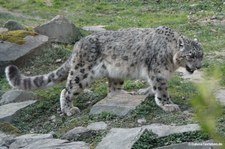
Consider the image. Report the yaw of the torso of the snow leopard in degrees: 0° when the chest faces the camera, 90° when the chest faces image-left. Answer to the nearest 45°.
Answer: approximately 270°

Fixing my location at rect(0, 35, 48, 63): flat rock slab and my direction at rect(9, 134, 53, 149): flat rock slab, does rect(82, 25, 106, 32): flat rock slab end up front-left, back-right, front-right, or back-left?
back-left

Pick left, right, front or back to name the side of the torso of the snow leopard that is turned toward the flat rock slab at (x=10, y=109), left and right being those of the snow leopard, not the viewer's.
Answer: back

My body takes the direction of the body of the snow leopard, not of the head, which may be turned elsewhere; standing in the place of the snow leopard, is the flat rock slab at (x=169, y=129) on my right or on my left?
on my right

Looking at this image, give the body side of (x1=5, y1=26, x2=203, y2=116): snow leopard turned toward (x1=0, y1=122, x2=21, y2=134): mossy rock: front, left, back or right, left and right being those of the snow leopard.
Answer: back

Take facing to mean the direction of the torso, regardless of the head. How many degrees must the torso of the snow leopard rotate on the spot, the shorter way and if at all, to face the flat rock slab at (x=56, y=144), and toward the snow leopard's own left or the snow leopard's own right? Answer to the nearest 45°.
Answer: approximately 135° to the snow leopard's own right
